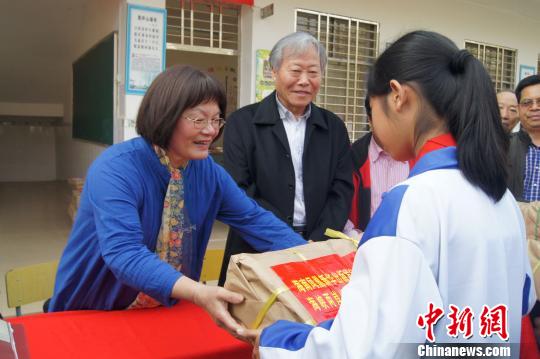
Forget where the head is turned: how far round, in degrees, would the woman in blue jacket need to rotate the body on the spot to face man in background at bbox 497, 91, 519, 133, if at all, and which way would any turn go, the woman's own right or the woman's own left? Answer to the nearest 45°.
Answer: approximately 90° to the woman's own left

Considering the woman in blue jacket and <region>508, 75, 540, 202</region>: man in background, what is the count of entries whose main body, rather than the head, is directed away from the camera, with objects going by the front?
0

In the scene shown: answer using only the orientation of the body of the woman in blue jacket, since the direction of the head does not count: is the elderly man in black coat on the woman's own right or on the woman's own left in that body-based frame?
on the woman's own left

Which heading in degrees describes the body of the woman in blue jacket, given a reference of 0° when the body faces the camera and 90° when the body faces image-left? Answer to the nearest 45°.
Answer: approximately 315°

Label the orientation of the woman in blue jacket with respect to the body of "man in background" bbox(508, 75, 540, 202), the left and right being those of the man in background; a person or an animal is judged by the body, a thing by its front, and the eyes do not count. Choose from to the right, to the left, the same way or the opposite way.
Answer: to the left

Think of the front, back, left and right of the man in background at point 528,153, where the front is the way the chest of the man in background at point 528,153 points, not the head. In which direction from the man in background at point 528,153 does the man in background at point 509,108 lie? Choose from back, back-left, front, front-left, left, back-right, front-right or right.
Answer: back

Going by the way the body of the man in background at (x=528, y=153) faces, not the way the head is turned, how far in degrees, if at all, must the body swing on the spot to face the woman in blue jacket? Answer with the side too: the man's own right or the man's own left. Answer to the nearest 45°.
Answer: approximately 45° to the man's own right

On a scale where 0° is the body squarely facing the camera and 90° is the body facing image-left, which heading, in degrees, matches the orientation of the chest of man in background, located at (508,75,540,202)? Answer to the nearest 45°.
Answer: approximately 0°
